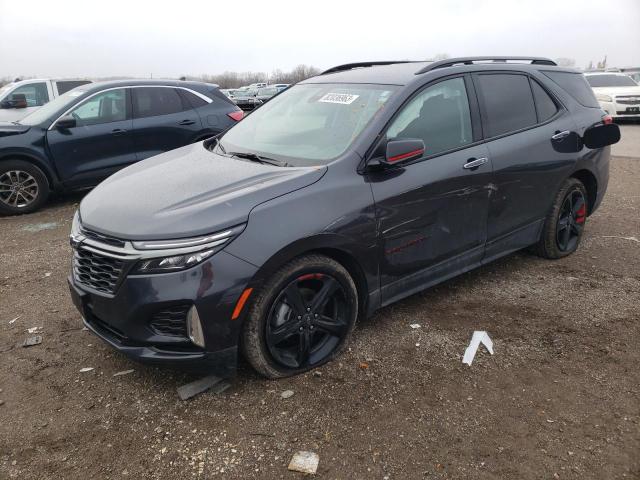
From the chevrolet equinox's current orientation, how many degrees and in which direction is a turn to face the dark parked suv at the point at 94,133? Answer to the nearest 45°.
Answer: approximately 90° to its right

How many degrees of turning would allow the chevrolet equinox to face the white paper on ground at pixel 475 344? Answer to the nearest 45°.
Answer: approximately 135° to its left

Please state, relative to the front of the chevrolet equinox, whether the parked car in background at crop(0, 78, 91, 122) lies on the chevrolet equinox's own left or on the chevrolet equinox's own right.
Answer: on the chevrolet equinox's own right

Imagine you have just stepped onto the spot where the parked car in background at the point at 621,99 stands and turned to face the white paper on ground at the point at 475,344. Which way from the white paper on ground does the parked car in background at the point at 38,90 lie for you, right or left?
right

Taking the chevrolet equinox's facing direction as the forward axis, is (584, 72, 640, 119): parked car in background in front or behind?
behind

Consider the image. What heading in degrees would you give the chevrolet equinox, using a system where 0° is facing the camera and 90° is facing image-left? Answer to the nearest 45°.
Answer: approximately 45°
